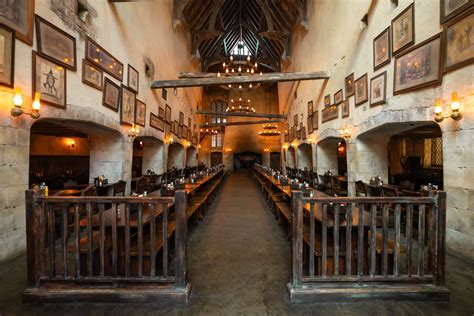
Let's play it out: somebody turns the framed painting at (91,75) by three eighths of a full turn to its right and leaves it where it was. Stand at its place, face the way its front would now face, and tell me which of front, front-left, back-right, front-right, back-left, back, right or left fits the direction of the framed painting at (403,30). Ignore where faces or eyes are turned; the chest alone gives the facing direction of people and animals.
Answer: back-left

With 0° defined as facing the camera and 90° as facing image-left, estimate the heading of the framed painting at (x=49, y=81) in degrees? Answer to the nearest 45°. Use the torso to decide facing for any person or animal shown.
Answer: approximately 315°

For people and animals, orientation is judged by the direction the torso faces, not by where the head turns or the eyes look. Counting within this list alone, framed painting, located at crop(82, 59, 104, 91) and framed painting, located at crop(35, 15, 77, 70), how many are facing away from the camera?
0

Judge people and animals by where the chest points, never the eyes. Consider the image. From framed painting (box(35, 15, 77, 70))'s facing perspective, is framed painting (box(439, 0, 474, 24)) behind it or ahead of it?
ahead

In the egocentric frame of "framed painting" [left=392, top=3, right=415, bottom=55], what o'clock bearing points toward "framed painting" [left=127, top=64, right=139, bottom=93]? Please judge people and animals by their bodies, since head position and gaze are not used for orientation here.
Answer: "framed painting" [left=127, top=64, right=139, bottom=93] is roughly at 1 o'clock from "framed painting" [left=392, top=3, right=415, bottom=55].

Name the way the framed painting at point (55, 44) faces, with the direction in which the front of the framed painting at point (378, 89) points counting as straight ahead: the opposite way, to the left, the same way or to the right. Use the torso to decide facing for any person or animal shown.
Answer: the opposite way

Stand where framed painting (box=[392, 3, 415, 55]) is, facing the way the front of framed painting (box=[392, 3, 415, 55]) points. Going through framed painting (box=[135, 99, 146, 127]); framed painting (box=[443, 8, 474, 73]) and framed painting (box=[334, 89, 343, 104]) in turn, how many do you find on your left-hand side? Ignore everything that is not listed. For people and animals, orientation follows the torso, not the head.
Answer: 1

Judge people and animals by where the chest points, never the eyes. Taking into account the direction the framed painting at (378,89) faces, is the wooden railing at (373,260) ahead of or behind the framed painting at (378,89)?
ahead

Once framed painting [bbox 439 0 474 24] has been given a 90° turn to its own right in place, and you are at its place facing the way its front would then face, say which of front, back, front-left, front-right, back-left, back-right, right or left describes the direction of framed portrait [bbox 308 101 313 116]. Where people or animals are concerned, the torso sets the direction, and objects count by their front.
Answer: front

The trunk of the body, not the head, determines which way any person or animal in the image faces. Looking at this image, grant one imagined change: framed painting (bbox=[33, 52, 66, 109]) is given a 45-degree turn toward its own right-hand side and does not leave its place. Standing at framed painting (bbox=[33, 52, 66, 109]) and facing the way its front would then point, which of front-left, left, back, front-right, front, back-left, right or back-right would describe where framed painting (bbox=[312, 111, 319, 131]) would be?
left

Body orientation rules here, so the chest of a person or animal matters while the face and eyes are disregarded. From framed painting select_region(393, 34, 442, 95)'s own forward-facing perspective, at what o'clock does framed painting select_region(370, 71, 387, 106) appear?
framed painting select_region(370, 71, 387, 106) is roughly at 3 o'clock from framed painting select_region(393, 34, 442, 95).

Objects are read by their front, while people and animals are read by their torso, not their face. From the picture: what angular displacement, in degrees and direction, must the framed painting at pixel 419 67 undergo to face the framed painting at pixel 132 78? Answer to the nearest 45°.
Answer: approximately 45° to its right

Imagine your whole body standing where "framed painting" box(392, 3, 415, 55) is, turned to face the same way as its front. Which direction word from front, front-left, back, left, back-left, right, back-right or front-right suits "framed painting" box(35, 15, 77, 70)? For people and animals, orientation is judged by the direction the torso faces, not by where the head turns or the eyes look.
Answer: front

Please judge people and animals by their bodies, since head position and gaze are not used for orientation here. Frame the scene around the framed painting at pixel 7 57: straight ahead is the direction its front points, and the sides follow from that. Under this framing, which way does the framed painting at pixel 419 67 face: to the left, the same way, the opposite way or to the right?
the opposite way

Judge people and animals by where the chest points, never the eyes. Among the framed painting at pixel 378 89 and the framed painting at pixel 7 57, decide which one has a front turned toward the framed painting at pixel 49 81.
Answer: the framed painting at pixel 378 89

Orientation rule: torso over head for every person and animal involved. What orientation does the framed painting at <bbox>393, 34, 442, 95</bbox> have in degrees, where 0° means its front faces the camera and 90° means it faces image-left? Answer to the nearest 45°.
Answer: approximately 45°

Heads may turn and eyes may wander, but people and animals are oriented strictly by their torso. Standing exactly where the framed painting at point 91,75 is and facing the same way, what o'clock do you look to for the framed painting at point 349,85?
the framed painting at point 349,85 is roughly at 11 o'clock from the framed painting at point 91,75.

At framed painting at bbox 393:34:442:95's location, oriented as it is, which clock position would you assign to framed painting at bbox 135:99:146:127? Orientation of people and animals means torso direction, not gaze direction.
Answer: framed painting at bbox 135:99:146:127 is roughly at 1 o'clock from framed painting at bbox 393:34:442:95.

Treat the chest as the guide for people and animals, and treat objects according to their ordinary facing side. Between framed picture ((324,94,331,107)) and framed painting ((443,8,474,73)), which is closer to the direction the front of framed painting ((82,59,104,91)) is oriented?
the framed painting
